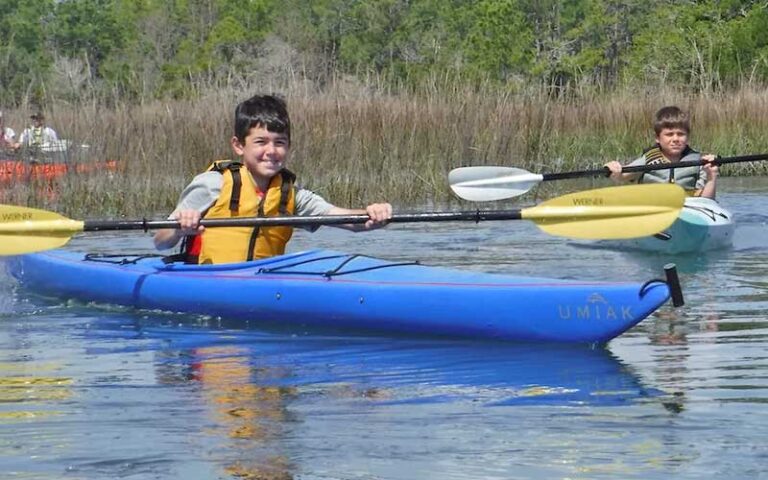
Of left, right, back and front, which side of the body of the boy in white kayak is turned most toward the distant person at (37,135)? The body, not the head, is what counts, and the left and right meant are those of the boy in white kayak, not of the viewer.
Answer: right

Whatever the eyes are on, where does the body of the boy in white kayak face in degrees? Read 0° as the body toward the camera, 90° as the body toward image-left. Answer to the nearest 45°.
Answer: approximately 0°

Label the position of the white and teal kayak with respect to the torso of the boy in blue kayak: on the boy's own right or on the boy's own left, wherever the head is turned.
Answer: on the boy's own left

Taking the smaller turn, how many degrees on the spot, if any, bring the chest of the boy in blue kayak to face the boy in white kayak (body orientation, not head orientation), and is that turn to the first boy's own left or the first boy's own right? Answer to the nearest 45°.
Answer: approximately 90° to the first boy's own left
